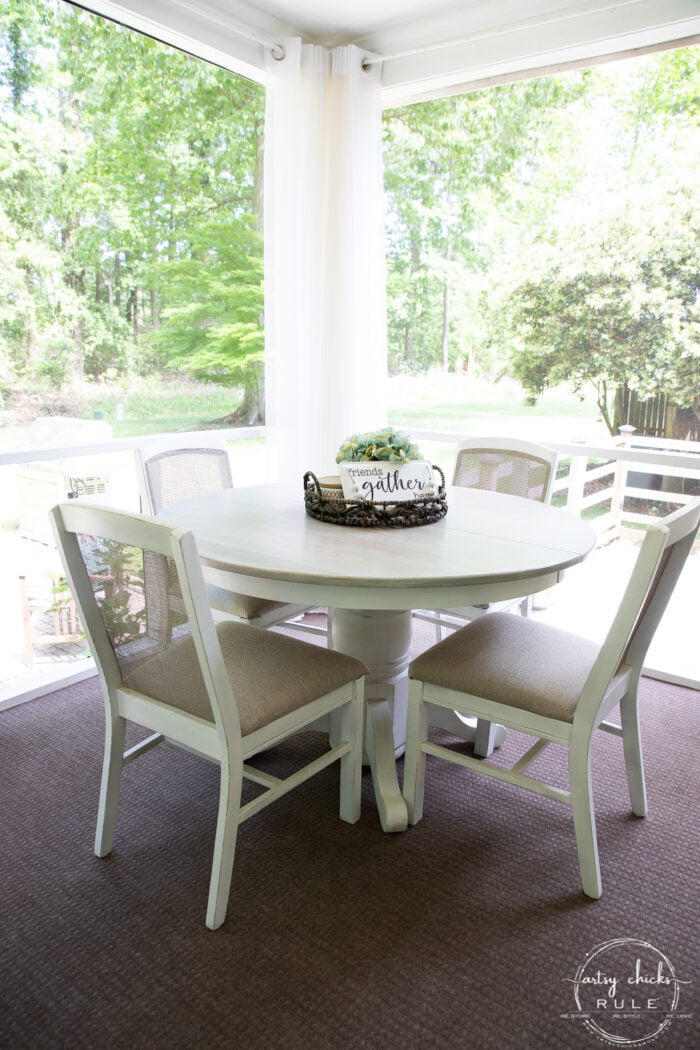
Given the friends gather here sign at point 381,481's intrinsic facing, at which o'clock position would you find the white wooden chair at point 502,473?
The white wooden chair is roughly at 7 o'clock from the friends gather here sign.

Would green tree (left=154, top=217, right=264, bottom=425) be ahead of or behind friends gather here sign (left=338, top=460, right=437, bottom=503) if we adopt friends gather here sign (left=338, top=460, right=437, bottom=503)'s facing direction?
behind

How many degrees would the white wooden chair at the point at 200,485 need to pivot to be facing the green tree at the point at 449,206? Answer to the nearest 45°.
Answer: approximately 90° to its left

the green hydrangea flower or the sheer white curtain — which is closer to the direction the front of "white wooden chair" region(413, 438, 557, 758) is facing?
the green hydrangea flower

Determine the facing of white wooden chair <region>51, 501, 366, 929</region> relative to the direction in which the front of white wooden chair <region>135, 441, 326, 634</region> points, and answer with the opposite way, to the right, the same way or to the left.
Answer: to the left

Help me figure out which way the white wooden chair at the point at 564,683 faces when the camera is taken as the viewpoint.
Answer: facing away from the viewer and to the left of the viewer

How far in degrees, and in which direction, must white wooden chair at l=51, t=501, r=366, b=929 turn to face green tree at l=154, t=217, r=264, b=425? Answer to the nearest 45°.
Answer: approximately 45° to its left

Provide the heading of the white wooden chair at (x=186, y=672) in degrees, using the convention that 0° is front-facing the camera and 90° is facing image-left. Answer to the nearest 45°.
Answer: approximately 225°

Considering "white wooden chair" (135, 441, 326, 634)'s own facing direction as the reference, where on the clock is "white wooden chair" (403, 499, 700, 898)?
"white wooden chair" (403, 499, 700, 898) is roughly at 12 o'clock from "white wooden chair" (135, 441, 326, 634).

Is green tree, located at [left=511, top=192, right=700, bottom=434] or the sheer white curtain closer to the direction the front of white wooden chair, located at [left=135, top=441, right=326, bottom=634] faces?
the green tree
